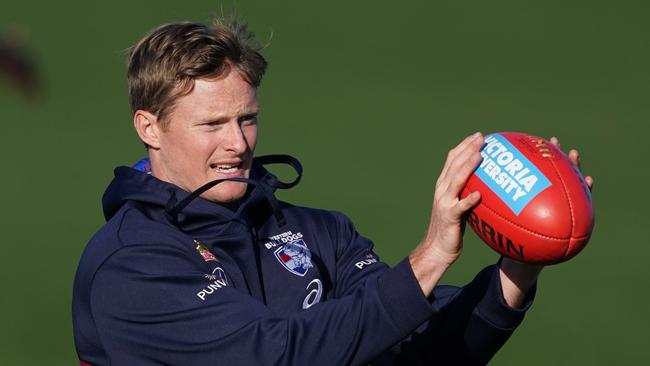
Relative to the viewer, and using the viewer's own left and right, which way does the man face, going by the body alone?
facing the viewer and to the right of the viewer
